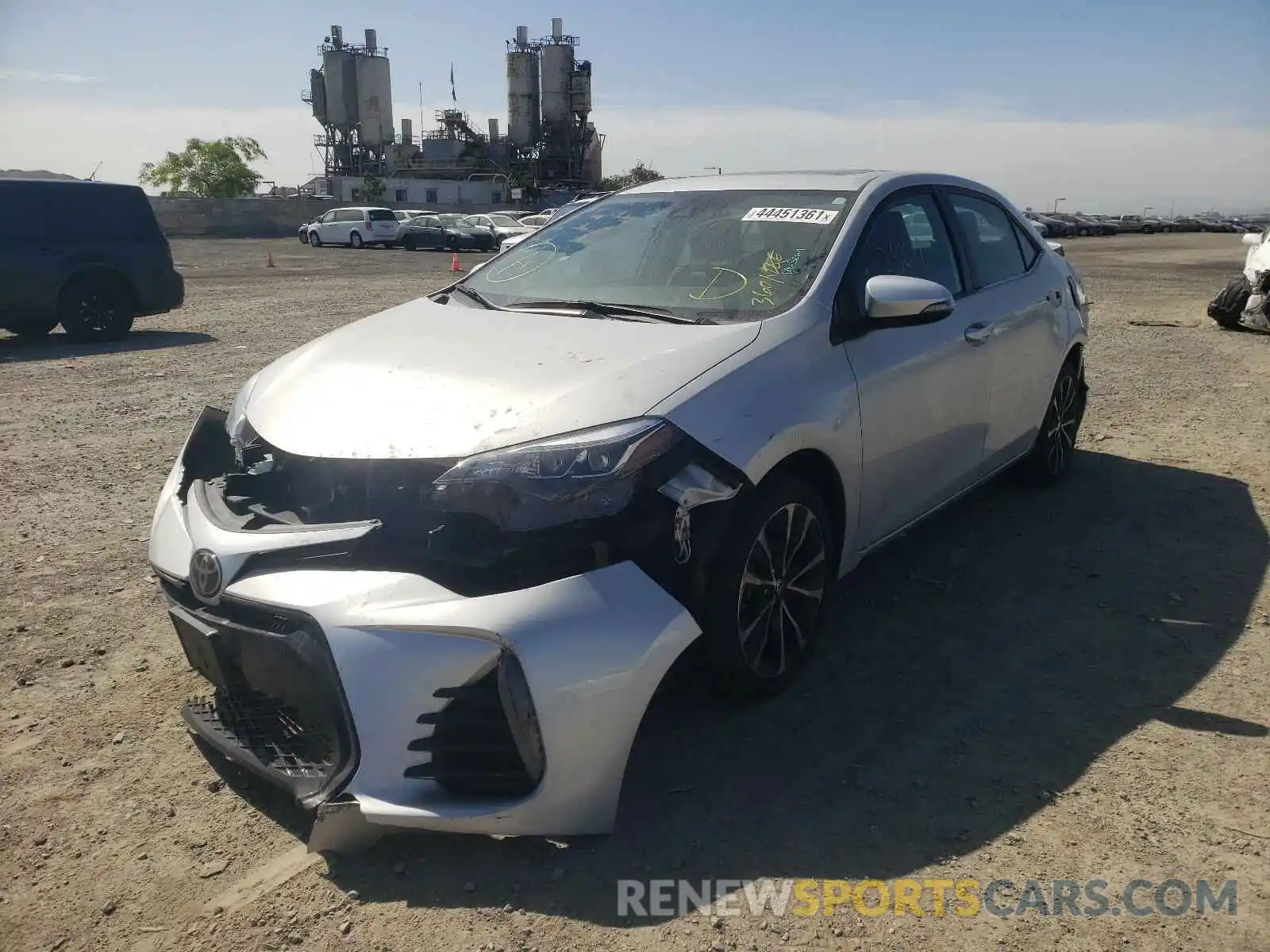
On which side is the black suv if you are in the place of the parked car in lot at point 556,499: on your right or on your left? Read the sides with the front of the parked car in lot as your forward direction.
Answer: on your right

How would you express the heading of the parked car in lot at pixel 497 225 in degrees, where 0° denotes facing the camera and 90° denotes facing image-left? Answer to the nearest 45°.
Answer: approximately 315°

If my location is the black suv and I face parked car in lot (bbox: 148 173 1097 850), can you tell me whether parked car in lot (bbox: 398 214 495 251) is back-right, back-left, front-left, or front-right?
back-left

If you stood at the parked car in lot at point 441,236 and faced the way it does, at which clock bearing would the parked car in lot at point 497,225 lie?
the parked car in lot at point 497,225 is roughly at 11 o'clock from the parked car in lot at point 441,236.

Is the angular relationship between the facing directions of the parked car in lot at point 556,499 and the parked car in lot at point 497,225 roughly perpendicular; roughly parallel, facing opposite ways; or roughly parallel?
roughly perpendicular

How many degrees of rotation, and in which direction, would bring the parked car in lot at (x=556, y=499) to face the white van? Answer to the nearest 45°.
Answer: approximately 135° to its right

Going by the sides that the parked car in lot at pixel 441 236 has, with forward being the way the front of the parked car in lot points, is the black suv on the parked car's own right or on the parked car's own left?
on the parked car's own right

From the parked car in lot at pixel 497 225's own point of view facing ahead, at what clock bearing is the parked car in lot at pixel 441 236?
the parked car in lot at pixel 441 236 is roughly at 5 o'clock from the parked car in lot at pixel 497 225.

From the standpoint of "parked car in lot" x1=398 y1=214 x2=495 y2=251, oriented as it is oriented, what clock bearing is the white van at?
The white van is roughly at 6 o'clock from the parked car in lot.

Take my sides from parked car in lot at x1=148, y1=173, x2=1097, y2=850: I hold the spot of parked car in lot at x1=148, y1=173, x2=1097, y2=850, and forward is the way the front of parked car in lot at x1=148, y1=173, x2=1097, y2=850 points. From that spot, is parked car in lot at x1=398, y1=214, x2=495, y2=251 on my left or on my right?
on my right

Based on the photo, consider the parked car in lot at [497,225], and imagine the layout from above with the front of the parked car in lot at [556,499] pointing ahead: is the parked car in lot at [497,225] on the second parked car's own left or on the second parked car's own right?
on the second parked car's own right
